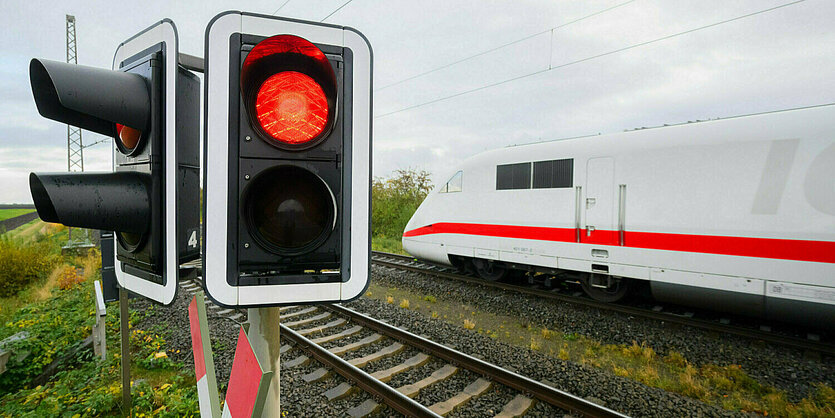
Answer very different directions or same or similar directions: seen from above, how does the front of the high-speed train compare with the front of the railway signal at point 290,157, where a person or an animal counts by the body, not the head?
very different directions

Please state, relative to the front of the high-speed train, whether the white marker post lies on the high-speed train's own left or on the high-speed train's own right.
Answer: on the high-speed train's own left

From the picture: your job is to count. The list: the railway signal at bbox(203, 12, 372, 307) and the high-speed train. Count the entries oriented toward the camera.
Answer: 1

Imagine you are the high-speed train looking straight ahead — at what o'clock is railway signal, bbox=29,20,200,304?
The railway signal is roughly at 8 o'clock from the high-speed train.

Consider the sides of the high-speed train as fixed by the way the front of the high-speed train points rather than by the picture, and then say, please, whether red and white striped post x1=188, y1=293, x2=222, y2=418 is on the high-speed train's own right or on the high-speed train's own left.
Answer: on the high-speed train's own left

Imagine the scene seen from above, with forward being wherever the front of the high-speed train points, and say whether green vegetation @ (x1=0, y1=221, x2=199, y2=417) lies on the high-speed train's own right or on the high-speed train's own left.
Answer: on the high-speed train's own left

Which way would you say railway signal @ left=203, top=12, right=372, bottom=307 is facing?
toward the camera

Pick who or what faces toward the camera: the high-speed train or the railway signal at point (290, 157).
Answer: the railway signal

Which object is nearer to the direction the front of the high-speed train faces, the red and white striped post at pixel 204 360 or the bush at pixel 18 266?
the bush

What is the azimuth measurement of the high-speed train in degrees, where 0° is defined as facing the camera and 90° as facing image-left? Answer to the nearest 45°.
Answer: approximately 135°

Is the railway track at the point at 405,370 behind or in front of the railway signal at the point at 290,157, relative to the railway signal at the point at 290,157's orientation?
behind
